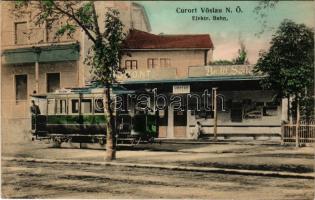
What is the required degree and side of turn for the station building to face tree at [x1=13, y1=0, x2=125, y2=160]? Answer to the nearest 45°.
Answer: approximately 45° to its right

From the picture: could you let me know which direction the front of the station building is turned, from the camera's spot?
facing the viewer

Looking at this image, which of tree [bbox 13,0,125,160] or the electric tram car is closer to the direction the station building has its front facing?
the tree

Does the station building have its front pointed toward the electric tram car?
no

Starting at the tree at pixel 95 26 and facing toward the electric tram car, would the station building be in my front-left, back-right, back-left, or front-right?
front-right

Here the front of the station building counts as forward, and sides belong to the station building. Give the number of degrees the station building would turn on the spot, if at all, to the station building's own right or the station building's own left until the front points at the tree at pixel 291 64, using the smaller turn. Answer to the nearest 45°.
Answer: approximately 45° to the station building's own left

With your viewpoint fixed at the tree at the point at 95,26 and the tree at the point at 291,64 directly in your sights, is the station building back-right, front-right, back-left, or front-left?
front-left
